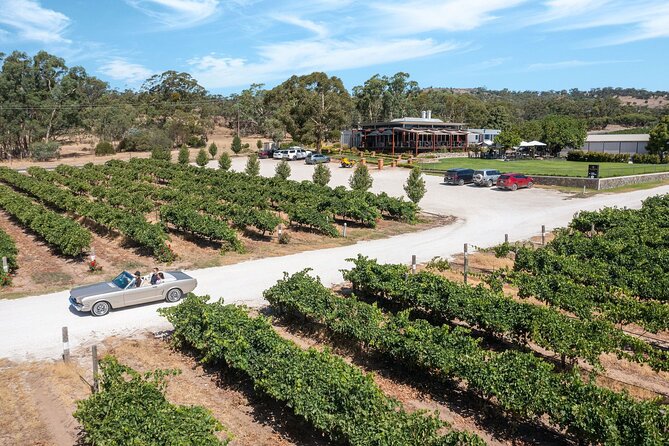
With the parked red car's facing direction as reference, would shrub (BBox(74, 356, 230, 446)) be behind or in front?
behind

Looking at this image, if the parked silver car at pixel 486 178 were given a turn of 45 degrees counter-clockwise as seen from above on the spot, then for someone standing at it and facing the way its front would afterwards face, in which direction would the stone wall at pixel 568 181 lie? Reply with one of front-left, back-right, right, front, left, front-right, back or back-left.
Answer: right

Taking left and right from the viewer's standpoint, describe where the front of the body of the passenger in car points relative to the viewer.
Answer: facing the viewer and to the left of the viewer

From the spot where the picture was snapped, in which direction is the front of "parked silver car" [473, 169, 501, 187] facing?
facing away from the viewer and to the right of the viewer

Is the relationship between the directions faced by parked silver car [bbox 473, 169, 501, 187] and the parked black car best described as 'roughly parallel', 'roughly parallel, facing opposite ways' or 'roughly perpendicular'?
roughly parallel

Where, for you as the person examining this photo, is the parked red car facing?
facing away from the viewer and to the right of the viewer

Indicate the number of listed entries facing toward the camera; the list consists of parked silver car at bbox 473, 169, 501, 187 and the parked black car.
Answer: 0

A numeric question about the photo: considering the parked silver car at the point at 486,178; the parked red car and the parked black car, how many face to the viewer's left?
0

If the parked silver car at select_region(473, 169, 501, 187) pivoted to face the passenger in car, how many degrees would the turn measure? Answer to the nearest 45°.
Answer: approximately 135° to its right

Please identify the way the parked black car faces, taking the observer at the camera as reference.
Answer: facing away from the viewer and to the right of the viewer

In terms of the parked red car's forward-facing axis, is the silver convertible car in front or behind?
behind

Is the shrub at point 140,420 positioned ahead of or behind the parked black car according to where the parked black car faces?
behind
